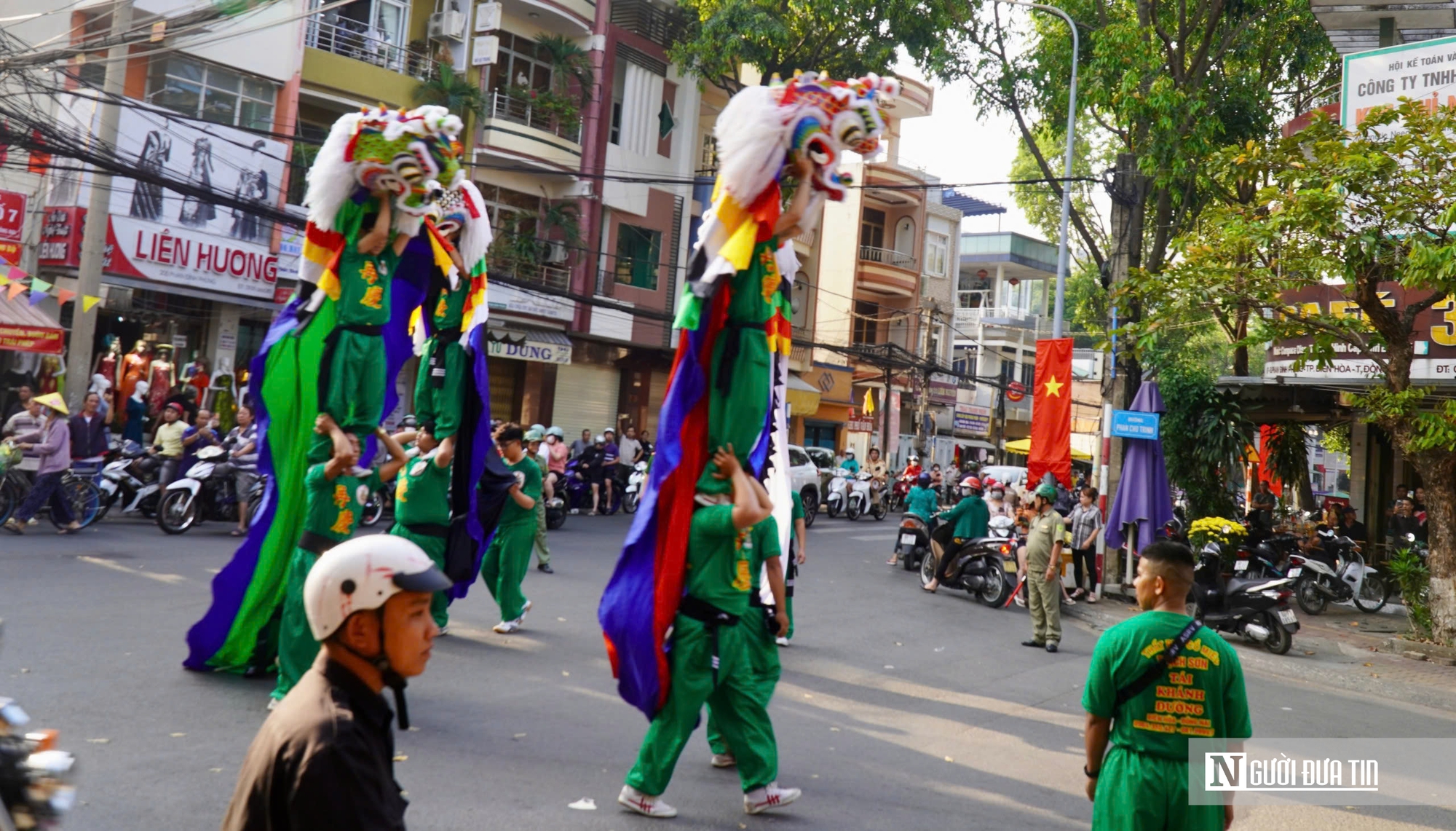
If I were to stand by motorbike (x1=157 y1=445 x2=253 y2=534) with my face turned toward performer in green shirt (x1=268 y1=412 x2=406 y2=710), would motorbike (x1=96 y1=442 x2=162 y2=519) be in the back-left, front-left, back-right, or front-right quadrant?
back-right

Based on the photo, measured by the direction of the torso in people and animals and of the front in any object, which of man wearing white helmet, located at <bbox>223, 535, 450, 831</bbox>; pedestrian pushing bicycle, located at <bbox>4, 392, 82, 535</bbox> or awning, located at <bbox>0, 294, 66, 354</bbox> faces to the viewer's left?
the pedestrian pushing bicycle

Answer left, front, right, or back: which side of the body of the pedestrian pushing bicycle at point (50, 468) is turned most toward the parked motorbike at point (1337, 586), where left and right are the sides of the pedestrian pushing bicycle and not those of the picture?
back

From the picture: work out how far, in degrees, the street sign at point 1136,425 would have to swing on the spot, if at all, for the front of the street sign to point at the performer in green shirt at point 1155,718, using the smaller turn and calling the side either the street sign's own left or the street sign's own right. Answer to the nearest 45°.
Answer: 0° — it already faces them

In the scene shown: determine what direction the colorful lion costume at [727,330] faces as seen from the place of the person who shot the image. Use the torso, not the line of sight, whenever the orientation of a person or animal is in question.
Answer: facing to the right of the viewer

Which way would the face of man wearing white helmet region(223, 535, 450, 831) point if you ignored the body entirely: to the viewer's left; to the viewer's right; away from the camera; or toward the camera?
to the viewer's right

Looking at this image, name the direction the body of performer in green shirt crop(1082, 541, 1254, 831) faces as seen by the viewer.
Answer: away from the camera
